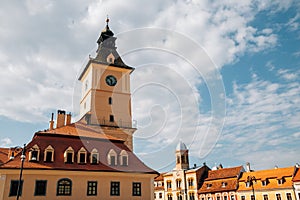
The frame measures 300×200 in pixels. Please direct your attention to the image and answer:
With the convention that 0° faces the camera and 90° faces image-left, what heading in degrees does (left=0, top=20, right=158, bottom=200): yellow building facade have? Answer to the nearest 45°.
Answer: approximately 0°
